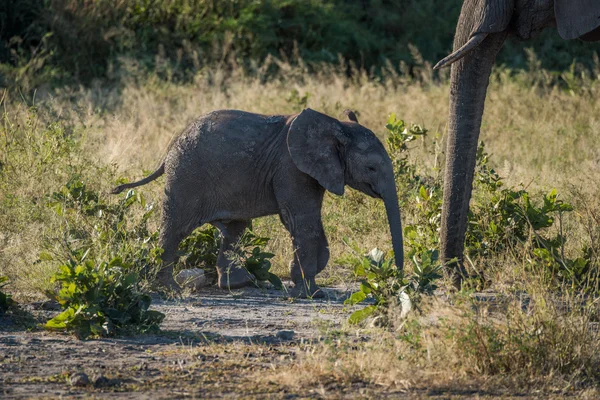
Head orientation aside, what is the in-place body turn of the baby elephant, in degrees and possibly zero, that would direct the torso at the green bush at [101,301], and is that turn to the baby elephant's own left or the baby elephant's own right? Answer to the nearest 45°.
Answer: approximately 135° to the baby elephant's own right

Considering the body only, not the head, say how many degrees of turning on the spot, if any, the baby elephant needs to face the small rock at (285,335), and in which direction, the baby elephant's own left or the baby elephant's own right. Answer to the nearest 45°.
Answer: approximately 90° to the baby elephant's own right

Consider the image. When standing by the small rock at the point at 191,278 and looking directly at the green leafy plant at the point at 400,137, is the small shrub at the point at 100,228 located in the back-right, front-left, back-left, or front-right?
back-left

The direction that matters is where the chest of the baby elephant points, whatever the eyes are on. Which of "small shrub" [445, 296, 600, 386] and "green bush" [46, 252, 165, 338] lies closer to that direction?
the small shrub

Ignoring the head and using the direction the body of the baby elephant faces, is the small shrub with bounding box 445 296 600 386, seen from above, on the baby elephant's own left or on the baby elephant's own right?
on the baby elephant's own right

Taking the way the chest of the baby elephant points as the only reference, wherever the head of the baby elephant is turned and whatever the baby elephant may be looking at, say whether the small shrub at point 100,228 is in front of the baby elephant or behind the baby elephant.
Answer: behind

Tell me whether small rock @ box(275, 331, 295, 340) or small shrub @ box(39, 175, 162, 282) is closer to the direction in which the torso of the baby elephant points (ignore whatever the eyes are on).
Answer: the small rock

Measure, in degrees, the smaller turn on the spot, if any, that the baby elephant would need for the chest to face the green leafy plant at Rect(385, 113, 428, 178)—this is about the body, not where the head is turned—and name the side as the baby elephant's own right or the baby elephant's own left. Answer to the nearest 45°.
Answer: approximately 45° to the baby elephant's own left

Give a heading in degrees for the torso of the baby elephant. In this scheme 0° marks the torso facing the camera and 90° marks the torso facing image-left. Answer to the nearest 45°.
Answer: approximately 270°

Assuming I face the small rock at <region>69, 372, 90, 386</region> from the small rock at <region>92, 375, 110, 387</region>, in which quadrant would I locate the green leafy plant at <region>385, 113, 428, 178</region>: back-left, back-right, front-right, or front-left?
back-right

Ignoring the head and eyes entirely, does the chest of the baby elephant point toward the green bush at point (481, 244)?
yes

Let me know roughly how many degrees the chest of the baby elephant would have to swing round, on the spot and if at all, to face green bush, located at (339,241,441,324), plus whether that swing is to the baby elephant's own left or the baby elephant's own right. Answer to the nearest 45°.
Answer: approximately 45° to the baby elephant's own right
